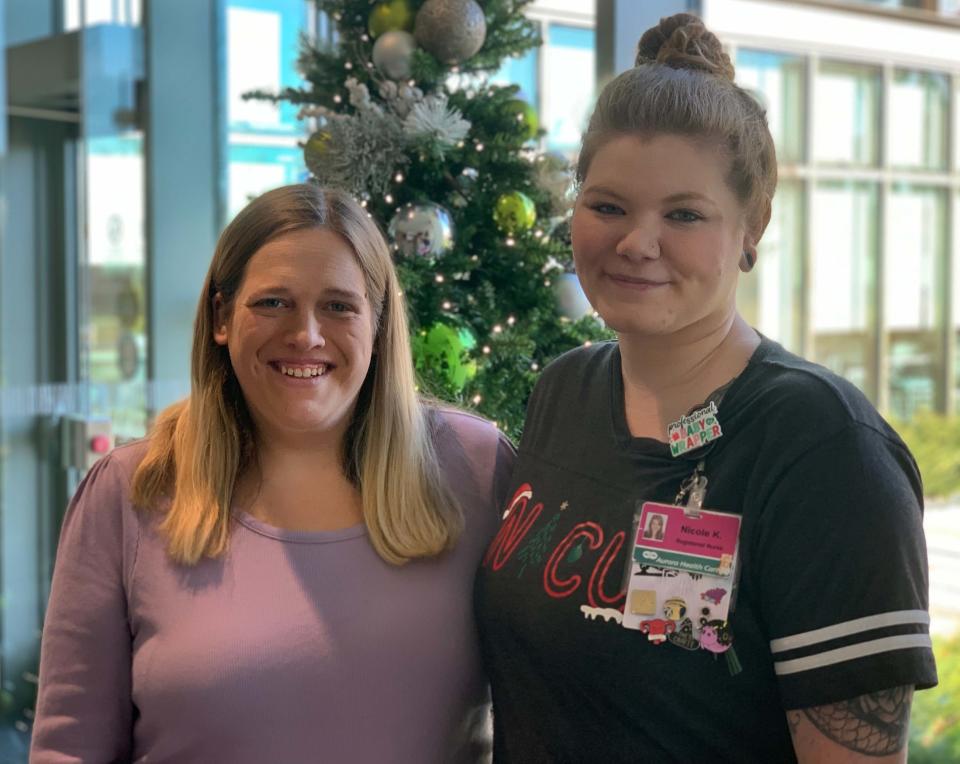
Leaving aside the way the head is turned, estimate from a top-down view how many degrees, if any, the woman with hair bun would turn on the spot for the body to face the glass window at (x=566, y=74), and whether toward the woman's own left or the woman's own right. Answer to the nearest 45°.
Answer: approximately 135° to the woman's own right

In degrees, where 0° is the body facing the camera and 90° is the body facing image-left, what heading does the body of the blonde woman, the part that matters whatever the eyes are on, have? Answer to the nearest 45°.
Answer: approximately 0°

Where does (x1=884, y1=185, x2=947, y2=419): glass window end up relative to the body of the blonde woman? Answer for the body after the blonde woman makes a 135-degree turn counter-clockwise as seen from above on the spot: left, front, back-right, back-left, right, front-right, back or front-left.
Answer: front

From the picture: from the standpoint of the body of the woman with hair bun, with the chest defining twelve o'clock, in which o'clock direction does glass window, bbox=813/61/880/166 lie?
The glass window is roughly at 5 o'clock from the woman with hair bun.

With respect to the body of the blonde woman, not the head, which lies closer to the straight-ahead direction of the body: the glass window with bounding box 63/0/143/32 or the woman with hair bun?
the woman with hair bun

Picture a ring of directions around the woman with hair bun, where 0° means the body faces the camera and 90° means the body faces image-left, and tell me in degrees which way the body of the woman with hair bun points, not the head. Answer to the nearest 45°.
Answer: approximately 45°

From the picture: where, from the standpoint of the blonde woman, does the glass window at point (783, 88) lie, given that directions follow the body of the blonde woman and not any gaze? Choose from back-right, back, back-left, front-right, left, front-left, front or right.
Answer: back-left

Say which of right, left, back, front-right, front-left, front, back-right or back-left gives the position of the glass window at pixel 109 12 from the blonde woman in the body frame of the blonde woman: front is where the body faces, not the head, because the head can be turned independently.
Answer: back

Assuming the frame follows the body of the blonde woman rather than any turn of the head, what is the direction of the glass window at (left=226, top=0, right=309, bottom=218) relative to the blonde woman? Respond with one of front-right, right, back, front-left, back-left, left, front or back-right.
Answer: back

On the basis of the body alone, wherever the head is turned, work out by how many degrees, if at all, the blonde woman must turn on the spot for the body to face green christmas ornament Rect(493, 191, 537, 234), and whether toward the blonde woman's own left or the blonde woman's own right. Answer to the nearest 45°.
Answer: approximately 135° to the blonde woman's own left

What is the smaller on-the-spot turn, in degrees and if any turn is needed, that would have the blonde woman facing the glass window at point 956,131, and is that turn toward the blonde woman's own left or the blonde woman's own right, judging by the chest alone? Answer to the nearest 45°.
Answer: approximately 135° to the blonde woman's own left

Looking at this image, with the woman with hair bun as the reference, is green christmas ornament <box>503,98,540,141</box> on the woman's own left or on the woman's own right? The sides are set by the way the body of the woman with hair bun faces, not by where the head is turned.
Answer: on the woman's own right

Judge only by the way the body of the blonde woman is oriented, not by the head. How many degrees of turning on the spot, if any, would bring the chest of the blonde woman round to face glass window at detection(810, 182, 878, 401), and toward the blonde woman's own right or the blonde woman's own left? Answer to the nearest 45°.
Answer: approximately 135° to the blonde woman's own left
